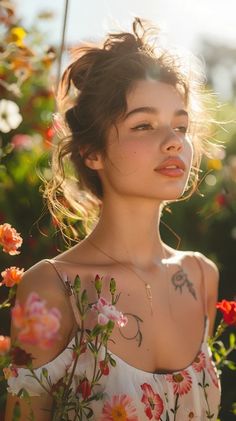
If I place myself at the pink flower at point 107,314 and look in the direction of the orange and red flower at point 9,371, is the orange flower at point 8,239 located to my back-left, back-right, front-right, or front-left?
front-right

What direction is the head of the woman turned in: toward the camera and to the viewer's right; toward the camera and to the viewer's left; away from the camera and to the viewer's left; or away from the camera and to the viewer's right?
toward the camera and to the viewer's right

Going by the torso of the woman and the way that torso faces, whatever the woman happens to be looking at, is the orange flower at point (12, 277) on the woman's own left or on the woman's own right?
on the woman's own right

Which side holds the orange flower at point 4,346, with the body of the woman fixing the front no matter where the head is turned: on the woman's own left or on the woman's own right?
on the woman's own right

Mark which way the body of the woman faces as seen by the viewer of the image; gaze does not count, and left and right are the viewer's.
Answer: facing the viewer and to the right of the viewer
